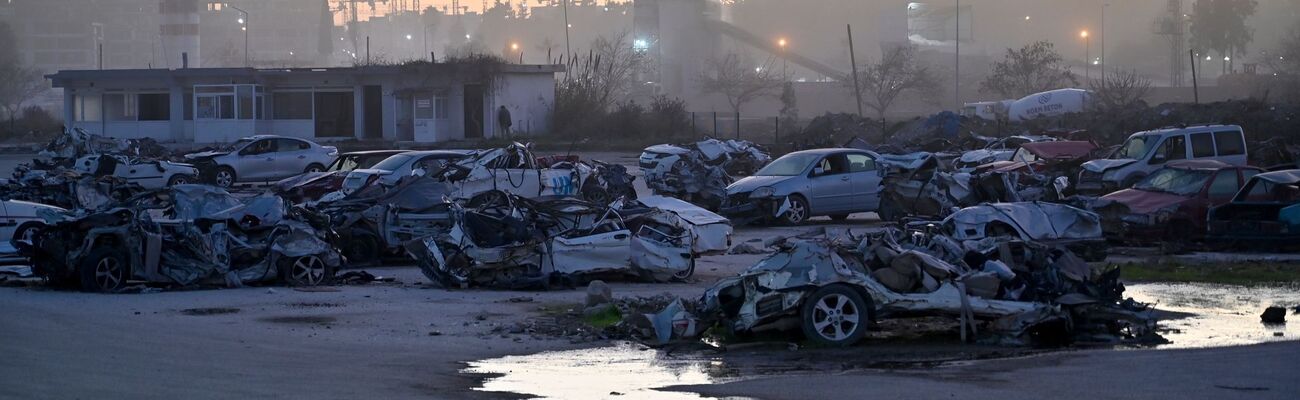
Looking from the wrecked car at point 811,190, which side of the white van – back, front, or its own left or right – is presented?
front

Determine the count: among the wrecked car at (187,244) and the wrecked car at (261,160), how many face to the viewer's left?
2

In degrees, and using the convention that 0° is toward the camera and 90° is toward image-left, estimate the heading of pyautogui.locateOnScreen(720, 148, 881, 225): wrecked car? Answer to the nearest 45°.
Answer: approximately 45°

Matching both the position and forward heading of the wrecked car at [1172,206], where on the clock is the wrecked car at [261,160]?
the wrecked car at [261,160] is roughly at 2 o'clock from the wrecked car at [1172,206].

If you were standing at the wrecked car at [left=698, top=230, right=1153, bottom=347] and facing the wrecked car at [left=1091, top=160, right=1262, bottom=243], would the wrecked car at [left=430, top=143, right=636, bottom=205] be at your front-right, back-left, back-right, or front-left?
front-left

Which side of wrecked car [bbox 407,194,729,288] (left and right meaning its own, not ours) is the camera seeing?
left

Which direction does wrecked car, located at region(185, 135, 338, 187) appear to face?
to the viewer's left
